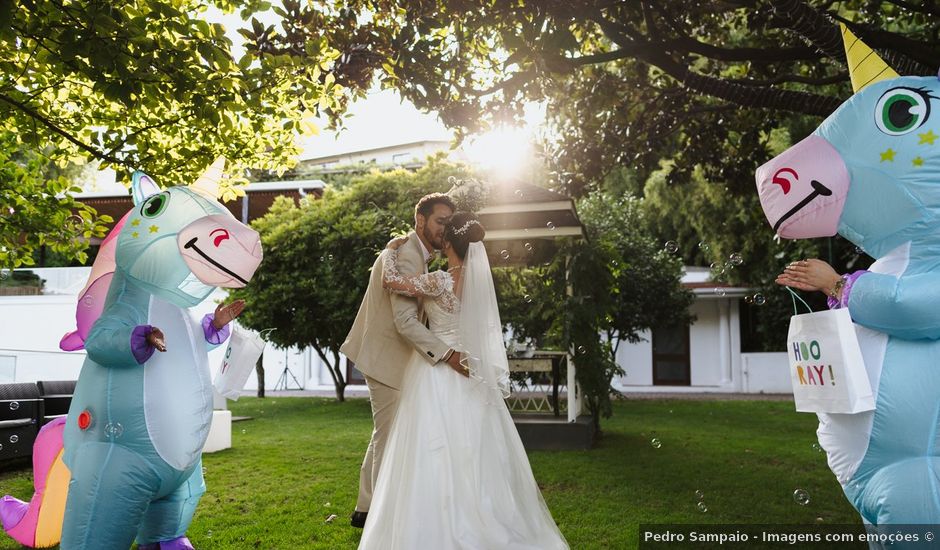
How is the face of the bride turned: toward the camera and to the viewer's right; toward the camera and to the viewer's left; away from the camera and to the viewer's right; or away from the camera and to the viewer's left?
away from the camera and to the viewer's left

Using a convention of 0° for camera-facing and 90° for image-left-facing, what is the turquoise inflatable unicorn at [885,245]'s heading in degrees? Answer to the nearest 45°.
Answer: approximately 90°

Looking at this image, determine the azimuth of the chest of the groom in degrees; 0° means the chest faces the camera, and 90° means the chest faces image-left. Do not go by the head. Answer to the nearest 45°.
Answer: approximately 270°

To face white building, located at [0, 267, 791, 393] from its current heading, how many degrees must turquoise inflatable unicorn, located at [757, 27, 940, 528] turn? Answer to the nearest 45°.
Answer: approximately 90° to its right

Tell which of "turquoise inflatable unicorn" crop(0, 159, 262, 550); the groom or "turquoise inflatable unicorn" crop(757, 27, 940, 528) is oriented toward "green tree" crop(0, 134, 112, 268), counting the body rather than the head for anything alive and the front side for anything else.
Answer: "turquoise inflatable unicorn" crop(757, 27, 940, 528)

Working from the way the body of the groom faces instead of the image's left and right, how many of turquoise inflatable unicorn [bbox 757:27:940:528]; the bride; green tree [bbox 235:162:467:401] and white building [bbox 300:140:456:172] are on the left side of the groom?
2

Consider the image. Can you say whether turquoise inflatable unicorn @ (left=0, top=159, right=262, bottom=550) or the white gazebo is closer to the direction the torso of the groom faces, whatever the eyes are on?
the white gazebo

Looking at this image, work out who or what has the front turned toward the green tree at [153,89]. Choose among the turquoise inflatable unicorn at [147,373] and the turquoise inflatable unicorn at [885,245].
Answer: the turquoise inflatable unicorn at [885,245]

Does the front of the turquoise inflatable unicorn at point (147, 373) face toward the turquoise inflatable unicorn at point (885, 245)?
yes
